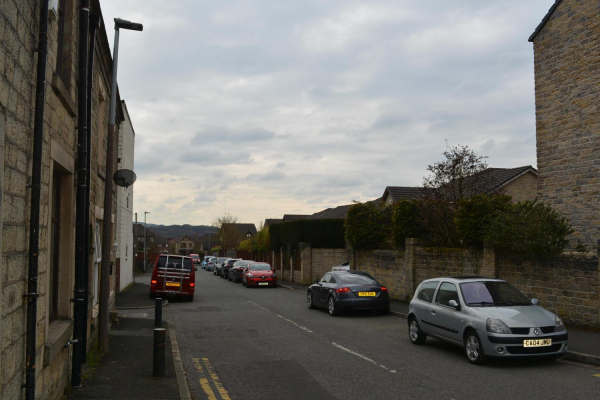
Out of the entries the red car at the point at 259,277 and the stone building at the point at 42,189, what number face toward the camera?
1

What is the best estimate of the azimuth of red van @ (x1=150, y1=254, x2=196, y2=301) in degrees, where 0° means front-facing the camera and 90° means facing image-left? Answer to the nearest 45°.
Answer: approximately 180°

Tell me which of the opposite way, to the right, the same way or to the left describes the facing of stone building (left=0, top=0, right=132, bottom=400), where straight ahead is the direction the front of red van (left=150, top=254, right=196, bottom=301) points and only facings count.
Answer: to the right

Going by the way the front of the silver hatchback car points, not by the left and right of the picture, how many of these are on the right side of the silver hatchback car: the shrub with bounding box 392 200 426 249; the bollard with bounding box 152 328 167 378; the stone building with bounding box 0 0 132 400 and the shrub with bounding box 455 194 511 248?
2

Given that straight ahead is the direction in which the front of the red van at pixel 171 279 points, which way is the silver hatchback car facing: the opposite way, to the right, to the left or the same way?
the opposite way

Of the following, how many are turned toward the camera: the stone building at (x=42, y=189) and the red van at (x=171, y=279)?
0

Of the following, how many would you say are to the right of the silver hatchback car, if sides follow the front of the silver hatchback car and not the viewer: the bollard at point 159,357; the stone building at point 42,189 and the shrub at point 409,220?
2

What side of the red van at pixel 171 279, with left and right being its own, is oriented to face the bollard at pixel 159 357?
back

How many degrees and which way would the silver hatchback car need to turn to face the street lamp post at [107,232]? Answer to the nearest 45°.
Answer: approximately 135° to its right

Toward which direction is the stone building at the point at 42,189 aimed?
to the viewer's right

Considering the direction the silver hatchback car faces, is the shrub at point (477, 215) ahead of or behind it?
behind

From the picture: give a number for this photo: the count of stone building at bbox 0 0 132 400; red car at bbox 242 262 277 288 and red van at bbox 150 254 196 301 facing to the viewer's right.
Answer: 1
